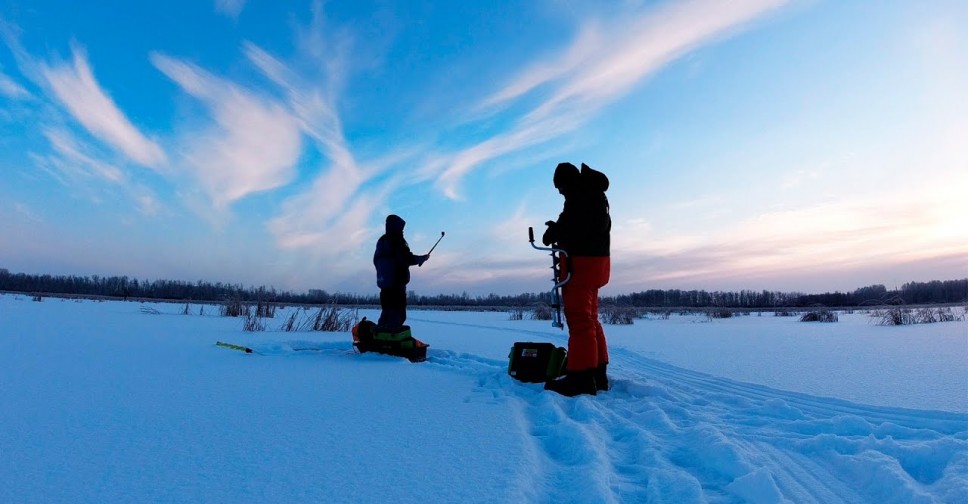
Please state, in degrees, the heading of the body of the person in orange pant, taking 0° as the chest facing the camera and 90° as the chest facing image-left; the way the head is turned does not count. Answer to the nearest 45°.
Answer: approximately 90°

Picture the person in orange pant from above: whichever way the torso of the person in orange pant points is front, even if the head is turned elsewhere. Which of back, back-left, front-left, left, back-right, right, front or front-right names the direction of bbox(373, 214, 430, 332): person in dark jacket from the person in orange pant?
front-right

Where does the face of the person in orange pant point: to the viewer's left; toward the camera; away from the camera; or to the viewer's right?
to the viewer's left

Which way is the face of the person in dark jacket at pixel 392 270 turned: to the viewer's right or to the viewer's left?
to the viewer's right
